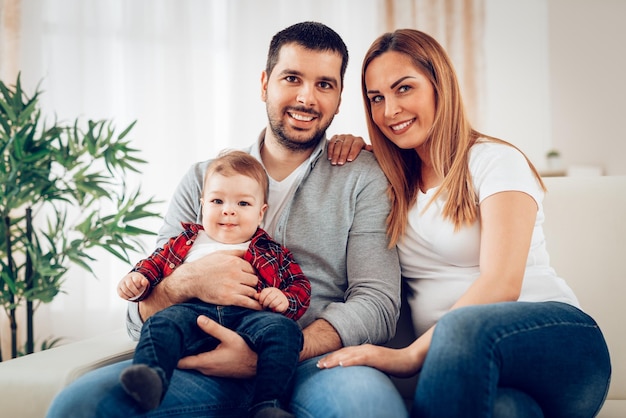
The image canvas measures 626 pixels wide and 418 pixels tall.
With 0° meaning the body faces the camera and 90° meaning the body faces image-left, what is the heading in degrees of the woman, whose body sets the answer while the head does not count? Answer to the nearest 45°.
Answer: approximately 45°

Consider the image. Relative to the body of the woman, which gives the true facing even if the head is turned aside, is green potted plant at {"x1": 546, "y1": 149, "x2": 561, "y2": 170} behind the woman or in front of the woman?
behind
